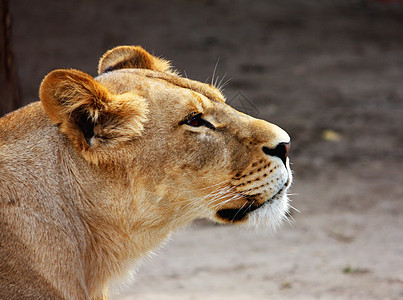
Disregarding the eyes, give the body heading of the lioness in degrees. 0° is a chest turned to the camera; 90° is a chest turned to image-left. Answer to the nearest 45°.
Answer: approximately 270°

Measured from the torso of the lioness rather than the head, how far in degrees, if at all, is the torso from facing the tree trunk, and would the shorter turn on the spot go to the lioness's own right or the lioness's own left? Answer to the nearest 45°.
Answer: approximately 135° to the lioness's own left
